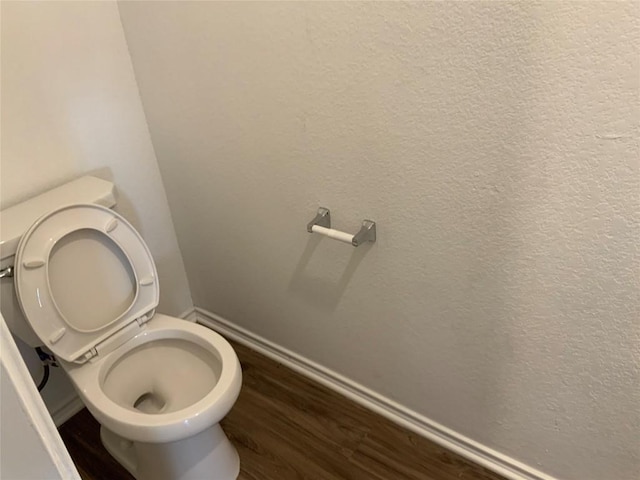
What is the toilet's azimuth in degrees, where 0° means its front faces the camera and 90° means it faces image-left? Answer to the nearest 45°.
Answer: approximately 315°

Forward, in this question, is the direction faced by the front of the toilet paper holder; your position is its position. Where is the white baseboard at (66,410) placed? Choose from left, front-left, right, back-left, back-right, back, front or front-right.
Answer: front-right

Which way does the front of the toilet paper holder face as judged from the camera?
facing the viewer and to the left of the viewer

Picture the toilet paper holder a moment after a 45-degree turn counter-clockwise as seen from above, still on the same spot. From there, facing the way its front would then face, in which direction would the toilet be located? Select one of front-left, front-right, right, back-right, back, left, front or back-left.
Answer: right
